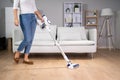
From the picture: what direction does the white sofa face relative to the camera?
toward the camera
